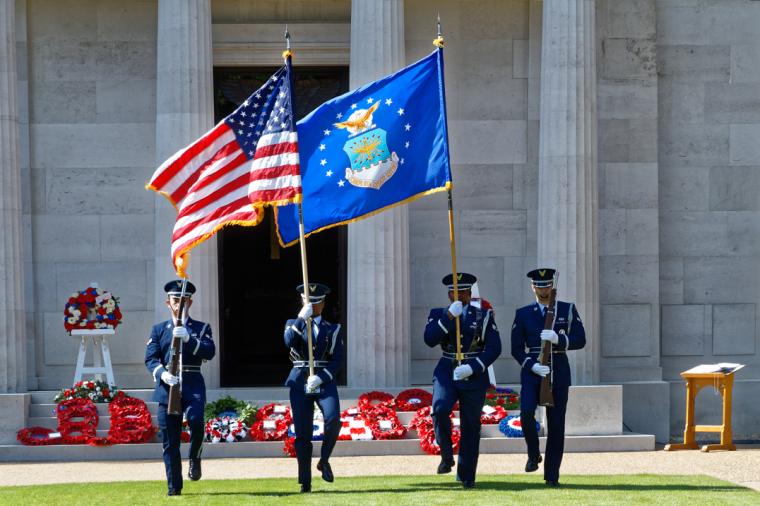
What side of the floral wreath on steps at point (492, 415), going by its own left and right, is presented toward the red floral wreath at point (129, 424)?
right

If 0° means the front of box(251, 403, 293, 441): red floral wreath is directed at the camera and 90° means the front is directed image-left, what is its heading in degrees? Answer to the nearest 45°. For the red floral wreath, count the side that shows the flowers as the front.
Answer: approximately 0°

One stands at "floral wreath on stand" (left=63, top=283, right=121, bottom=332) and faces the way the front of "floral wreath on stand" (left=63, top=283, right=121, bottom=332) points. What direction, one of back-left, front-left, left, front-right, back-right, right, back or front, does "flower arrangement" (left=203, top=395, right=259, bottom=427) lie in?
front-left

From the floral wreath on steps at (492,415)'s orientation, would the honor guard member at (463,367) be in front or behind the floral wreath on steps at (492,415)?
in front

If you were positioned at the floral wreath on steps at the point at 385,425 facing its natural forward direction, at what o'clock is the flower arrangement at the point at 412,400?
The flower arrangement is roughly at 7 o'clock from the floral wreath on steps.

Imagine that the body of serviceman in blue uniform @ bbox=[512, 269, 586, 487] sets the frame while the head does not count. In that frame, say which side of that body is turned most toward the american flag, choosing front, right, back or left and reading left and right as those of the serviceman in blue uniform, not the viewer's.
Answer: right

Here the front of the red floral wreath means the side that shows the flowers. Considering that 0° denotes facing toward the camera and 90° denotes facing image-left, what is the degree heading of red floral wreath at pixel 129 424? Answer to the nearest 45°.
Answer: approximately 0°

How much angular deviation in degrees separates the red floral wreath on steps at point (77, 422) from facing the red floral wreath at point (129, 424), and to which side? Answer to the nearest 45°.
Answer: approximately 45° to its left

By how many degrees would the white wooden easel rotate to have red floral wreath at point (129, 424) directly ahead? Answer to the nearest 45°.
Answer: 0° — it already faces it
